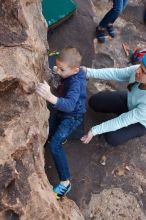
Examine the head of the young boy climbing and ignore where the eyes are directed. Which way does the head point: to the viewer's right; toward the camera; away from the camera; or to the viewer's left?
to the viewer's left

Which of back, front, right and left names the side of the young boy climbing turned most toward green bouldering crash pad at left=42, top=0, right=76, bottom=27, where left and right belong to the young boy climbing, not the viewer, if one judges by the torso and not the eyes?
right

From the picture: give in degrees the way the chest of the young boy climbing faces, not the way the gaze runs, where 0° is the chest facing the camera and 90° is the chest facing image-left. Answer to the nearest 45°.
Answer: approximately 90°
